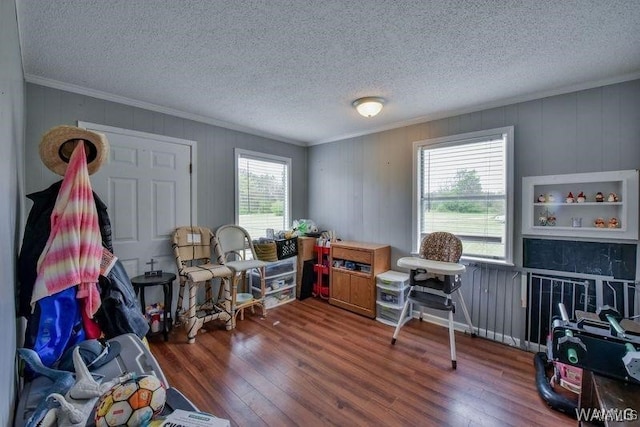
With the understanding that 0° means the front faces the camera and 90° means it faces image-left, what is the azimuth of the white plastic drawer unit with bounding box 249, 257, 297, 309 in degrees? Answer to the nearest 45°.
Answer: approximately 315°

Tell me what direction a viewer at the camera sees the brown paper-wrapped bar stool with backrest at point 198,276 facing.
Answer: facing the viewer and to the right of the viewer

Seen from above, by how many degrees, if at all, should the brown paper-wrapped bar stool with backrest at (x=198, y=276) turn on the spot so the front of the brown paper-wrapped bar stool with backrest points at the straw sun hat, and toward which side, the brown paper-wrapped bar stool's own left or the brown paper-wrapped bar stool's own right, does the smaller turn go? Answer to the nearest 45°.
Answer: approximately 90° to the brown paper-wrapped bar stool's own right

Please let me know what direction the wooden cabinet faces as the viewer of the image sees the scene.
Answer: facing the viewer and to the left of the viewer

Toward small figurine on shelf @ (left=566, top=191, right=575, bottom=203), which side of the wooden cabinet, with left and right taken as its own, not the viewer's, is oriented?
left

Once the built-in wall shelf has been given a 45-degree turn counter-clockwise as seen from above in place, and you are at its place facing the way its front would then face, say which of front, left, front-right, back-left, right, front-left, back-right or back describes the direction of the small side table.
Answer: front-right

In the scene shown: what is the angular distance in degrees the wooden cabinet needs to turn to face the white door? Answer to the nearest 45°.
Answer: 0° — it already faces it

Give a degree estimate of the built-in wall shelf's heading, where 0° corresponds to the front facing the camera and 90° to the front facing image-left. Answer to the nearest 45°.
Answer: approximately 45°

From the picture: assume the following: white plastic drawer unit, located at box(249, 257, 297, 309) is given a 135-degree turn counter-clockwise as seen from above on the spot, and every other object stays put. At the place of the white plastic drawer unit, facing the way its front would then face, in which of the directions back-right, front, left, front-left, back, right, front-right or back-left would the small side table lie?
back-left

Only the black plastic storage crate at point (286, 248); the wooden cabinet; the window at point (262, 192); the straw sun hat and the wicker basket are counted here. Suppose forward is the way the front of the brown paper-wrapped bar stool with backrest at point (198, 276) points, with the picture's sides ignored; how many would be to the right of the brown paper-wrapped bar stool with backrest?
1
